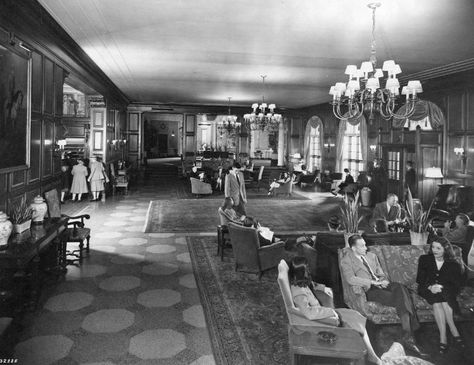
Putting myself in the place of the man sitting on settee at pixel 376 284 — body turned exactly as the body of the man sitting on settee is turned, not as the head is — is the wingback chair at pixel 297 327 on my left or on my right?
on my right

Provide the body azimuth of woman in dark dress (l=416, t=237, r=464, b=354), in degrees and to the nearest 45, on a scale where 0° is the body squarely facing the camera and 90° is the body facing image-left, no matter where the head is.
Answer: approximately 0°

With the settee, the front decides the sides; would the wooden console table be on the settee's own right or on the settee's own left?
on the settee's own right

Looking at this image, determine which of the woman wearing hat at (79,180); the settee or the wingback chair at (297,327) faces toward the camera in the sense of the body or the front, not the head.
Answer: the settee

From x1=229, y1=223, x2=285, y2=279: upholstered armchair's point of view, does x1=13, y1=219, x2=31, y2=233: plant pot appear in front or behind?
behind

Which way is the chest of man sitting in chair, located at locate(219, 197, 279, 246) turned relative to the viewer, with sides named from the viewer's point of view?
facing to the right of the viewer

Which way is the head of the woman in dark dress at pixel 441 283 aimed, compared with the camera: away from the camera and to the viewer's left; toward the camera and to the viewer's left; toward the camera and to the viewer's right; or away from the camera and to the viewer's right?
toward the camera and to the viewer's left
